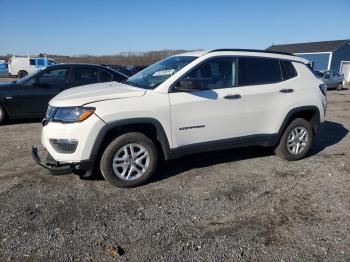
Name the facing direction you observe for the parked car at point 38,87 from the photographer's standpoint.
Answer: facing to the left of the viewer

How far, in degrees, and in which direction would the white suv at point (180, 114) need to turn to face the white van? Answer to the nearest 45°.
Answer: approximately 90° to its right
